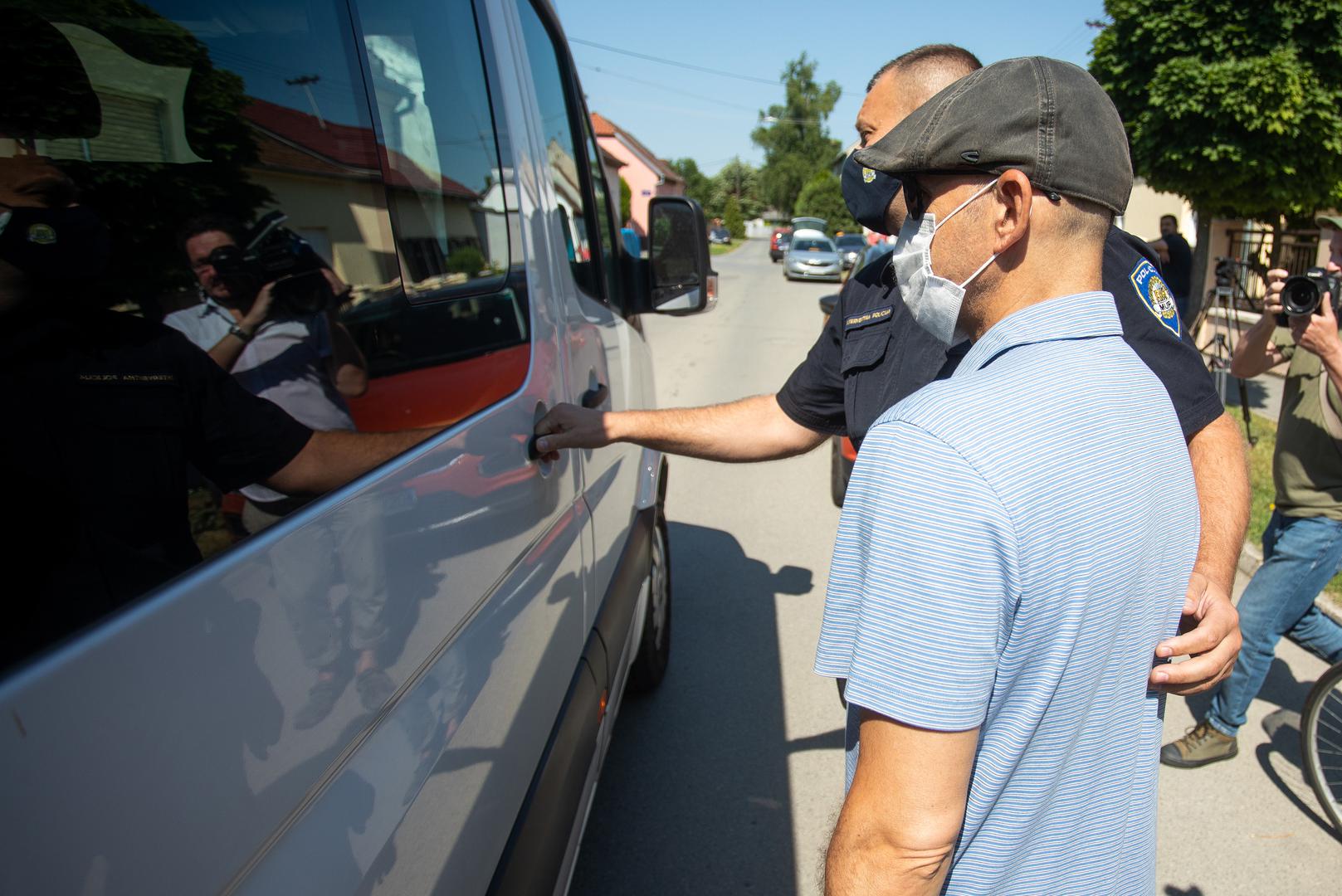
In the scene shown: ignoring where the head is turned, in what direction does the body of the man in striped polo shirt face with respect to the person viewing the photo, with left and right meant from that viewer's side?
facing away from the viewer and to the left of the viewer

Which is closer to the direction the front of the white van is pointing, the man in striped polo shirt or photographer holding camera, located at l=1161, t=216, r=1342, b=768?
the photographer holding camera

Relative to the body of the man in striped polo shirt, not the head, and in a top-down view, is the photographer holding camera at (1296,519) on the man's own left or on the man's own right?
on the man's own right

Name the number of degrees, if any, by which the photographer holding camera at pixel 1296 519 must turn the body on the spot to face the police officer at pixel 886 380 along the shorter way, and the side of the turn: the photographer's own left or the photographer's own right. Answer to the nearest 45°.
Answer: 0° — they already face them

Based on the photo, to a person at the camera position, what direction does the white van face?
facing away from the viewer and to the right of the viewer

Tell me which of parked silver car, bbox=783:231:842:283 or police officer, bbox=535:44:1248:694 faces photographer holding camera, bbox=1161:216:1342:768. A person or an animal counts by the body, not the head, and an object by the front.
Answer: the parked silver car

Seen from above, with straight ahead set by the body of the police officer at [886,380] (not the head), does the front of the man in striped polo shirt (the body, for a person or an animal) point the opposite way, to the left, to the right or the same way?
to the right

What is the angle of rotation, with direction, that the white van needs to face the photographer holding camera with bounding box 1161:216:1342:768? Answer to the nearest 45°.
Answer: approximately 45° to its right

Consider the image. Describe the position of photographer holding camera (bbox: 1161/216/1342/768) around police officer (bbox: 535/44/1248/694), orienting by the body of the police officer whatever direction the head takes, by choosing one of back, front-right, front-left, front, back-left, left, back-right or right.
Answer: back
